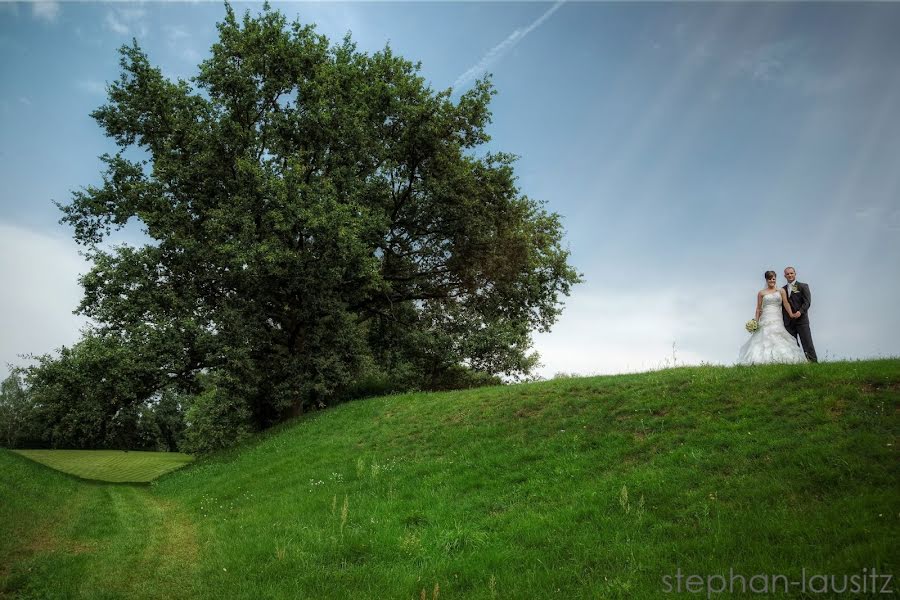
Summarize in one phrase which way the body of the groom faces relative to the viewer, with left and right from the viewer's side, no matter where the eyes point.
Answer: facing the viewer and to the left of the viewer

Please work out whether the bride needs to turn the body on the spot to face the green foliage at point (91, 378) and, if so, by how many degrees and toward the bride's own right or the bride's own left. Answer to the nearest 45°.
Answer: approximately 90° to the bride's own right

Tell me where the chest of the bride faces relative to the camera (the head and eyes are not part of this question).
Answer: toward the camera

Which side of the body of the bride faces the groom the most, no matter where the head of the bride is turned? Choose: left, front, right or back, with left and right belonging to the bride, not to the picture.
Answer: left

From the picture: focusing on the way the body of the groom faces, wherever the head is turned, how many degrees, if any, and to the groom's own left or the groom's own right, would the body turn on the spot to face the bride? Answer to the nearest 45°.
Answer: approximately 45° to the groom's own right

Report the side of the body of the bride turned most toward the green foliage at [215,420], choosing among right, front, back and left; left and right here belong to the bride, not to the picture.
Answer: right

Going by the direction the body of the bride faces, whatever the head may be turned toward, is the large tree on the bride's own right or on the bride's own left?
on the bride's own right

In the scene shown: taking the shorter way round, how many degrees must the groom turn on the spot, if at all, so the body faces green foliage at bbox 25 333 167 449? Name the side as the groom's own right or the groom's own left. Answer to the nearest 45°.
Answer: approximately 45° to the groom's own right

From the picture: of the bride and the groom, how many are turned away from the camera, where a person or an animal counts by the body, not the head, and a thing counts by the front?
0

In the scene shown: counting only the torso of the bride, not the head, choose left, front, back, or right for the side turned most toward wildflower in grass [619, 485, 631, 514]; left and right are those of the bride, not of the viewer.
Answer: front

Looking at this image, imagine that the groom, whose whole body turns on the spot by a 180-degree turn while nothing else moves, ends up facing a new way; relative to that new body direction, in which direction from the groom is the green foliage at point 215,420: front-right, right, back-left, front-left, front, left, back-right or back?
back-left
